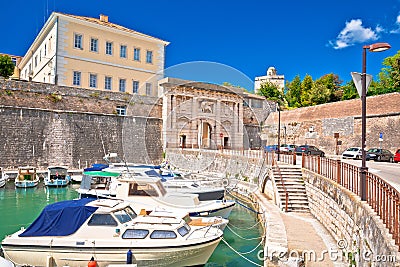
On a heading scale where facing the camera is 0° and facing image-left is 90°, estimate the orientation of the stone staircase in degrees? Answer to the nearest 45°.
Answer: approximately 0°

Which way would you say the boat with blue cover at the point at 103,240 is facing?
to the viewer's right

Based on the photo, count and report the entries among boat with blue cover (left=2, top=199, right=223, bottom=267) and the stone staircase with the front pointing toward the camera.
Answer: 1

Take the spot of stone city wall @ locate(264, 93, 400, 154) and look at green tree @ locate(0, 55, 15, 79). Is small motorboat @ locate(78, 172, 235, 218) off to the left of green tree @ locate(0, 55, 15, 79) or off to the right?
left

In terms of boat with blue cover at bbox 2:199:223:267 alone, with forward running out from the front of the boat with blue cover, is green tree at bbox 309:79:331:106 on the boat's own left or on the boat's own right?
on the boat's own left

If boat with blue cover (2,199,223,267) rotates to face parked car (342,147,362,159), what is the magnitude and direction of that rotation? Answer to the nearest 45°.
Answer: approximately 45° to its left

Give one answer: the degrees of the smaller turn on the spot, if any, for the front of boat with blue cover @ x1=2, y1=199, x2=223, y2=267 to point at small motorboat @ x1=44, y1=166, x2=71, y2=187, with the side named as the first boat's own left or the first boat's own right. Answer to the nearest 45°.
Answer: approximately 90° to the first boat's own left

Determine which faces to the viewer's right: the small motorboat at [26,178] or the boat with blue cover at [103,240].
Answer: the boat with blue cover
